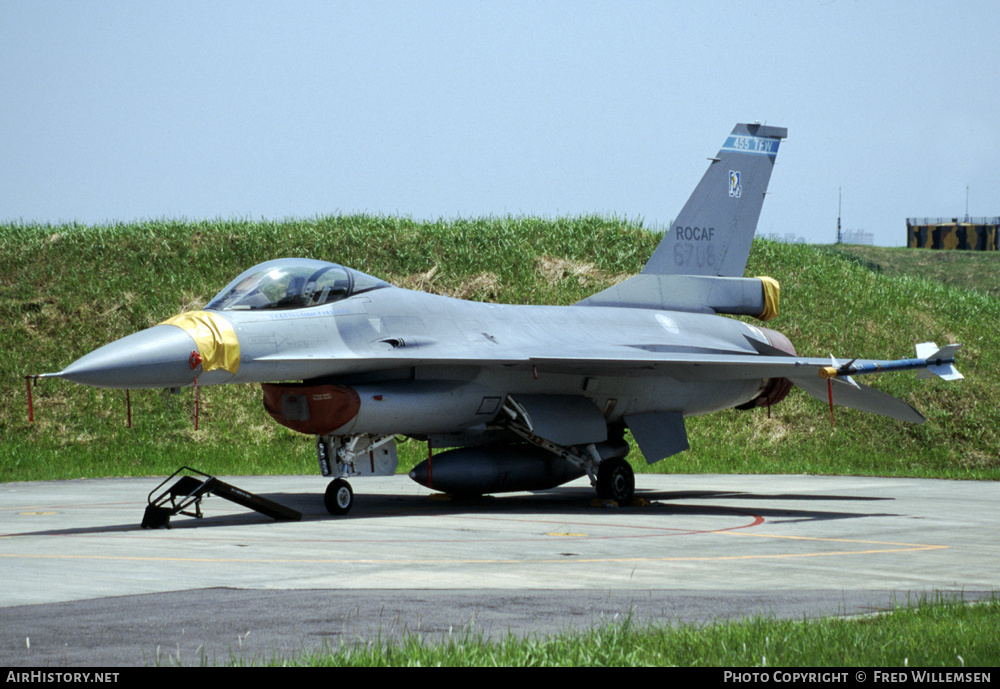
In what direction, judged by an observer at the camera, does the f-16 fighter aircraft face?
facing the viewer and to the left of the viewer

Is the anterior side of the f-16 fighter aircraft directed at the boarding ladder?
yes
